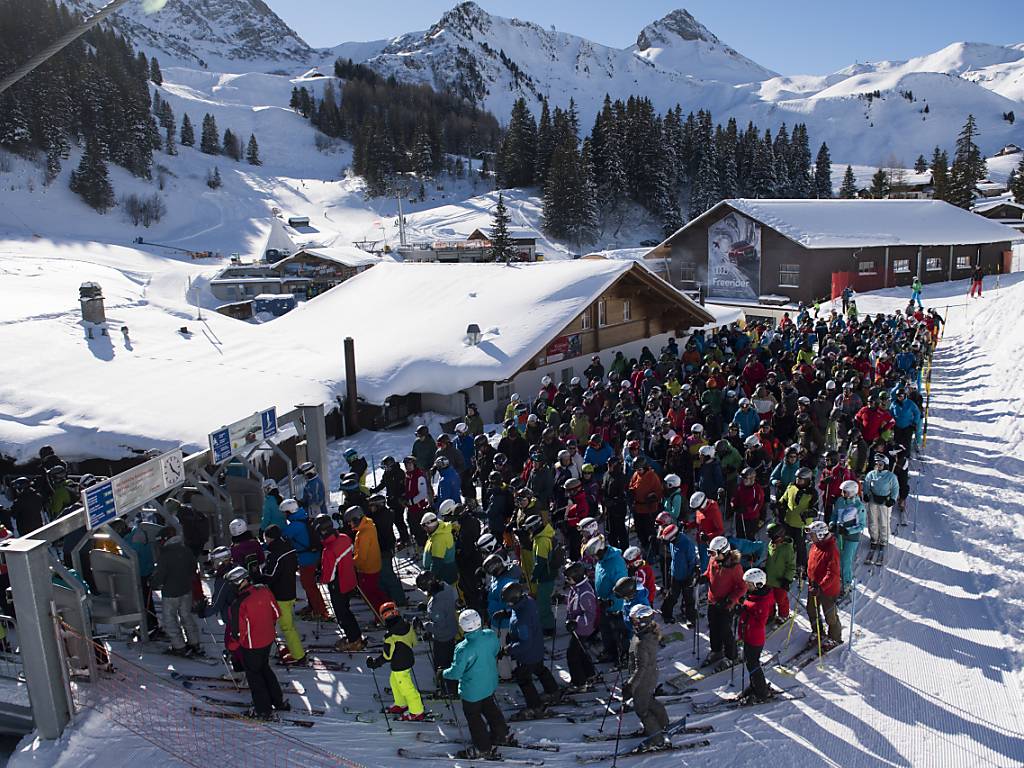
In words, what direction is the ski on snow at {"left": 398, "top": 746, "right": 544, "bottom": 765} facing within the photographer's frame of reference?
facing to the left of the viewer

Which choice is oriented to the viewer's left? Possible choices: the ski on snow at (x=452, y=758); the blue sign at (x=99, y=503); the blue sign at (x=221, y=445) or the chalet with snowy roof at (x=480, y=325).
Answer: the ski on snow

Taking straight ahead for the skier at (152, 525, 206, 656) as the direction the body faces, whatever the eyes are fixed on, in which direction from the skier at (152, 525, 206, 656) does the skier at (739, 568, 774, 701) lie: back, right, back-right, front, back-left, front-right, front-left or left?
back

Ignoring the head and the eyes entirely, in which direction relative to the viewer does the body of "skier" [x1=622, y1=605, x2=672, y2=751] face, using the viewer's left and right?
facing to the left of the viewer

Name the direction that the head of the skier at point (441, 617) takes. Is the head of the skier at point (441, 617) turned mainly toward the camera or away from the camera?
away from the camera

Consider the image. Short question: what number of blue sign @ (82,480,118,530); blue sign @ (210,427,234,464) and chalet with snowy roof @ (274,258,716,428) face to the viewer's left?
0

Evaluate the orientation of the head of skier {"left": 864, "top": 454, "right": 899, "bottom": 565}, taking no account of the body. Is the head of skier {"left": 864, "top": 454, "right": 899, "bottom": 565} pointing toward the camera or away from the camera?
toward the camera

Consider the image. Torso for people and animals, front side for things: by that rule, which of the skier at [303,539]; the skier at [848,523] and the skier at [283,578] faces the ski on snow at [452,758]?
the skier at [848,523]

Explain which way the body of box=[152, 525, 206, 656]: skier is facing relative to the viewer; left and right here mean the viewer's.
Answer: facing away from the viewer and to the left of the viewer

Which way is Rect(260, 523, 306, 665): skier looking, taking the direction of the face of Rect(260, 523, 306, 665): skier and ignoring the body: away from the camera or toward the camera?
away from the camera

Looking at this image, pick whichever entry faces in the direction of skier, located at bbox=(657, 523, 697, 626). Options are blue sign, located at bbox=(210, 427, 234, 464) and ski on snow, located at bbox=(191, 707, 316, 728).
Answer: the blue sign

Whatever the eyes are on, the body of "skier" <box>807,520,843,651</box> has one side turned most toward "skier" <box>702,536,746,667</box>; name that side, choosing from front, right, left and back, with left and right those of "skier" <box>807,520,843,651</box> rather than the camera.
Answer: front

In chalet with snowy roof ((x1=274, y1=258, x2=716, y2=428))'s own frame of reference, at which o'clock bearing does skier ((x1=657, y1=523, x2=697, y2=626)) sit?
The skier is roughly at 1 o'clock from the chalet with snowy roof.

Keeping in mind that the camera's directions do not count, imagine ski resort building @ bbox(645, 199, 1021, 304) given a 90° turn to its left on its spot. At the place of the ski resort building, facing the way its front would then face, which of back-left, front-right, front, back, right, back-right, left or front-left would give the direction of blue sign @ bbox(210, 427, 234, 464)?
front-right

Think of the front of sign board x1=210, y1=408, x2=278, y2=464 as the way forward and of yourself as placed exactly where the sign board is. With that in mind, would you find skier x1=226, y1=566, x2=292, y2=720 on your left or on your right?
on your right

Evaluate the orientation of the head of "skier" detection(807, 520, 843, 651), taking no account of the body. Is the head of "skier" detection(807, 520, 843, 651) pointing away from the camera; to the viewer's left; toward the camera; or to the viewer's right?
to the viewer's left

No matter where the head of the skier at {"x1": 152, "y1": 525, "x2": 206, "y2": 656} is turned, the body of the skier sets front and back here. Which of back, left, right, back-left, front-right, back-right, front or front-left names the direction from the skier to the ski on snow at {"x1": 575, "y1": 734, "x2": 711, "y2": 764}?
back

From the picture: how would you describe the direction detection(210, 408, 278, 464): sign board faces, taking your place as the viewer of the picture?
facing the viewer and to the right of the viewer

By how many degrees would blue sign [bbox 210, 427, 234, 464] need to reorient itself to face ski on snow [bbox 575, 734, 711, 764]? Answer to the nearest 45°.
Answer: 0° — it already faces it
